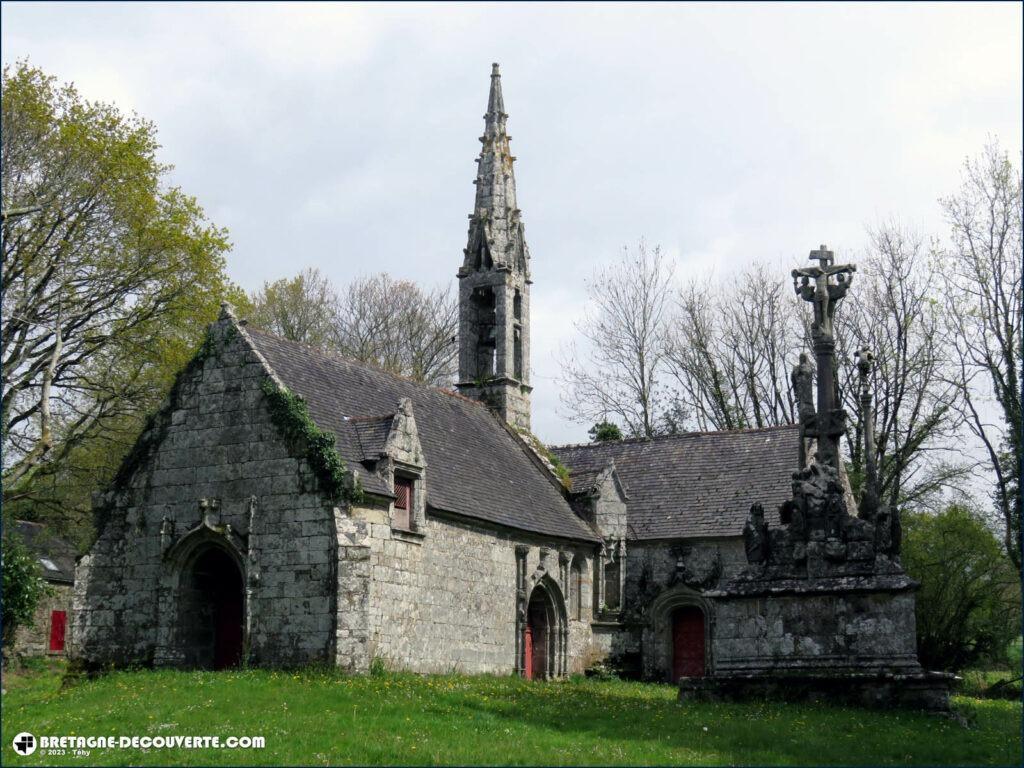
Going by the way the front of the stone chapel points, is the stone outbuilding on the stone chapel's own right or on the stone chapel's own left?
on the stone chapel's own right

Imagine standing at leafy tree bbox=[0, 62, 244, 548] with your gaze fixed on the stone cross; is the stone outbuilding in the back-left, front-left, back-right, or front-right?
back-left

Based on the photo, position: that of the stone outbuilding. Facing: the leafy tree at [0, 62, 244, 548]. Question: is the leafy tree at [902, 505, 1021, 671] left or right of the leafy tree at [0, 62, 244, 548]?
left

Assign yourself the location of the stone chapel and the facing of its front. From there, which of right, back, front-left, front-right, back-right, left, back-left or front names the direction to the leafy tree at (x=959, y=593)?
back

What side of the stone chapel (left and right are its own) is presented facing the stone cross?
left

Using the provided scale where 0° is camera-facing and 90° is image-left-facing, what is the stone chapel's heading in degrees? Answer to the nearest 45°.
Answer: approximately 45°
